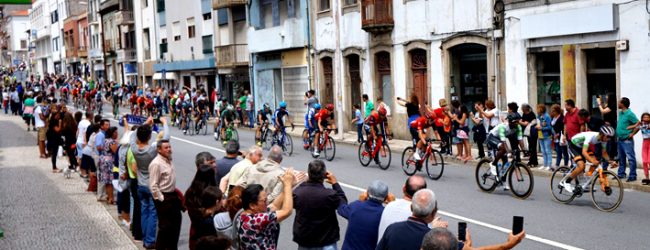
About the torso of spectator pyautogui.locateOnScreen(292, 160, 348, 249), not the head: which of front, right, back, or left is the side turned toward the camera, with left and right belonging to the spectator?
back

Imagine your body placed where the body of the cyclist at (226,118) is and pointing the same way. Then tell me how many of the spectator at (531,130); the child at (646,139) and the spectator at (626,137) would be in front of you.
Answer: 3

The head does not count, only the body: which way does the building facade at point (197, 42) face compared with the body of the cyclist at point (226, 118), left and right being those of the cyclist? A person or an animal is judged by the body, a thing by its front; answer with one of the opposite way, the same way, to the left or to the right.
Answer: to the right

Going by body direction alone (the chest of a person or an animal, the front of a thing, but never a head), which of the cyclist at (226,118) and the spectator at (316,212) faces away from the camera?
the spectator

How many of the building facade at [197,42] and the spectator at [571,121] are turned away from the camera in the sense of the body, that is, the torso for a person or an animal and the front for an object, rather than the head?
0

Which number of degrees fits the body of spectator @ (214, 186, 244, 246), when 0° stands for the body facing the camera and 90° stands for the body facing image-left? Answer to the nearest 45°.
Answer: approximately 225°

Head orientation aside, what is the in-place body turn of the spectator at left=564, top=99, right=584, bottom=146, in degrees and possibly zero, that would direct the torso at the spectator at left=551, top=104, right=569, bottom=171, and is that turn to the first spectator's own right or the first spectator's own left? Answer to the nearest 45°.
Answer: approximately 90° to the first spectator's own right

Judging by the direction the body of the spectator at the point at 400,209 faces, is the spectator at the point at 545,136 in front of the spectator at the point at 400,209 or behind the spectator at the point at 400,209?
in front

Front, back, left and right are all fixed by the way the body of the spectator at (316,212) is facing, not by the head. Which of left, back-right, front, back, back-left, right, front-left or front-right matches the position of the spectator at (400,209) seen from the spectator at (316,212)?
back-right

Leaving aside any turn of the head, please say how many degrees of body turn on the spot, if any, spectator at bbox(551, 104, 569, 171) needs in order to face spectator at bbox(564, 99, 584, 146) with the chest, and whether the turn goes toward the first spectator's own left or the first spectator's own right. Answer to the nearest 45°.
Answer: approximately 90° to the first spectator's own left

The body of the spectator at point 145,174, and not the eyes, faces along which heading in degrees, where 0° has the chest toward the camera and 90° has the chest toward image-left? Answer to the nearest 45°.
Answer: approximately 225°

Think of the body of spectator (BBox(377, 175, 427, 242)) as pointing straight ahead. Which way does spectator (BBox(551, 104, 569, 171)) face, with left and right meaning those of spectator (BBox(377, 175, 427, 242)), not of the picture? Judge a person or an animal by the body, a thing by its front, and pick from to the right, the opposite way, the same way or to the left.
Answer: the opposite way

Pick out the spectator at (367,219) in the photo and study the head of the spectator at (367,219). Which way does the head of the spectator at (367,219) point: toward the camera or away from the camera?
away from the camera

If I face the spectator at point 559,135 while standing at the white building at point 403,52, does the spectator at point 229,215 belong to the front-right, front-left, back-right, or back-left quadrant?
front-right
